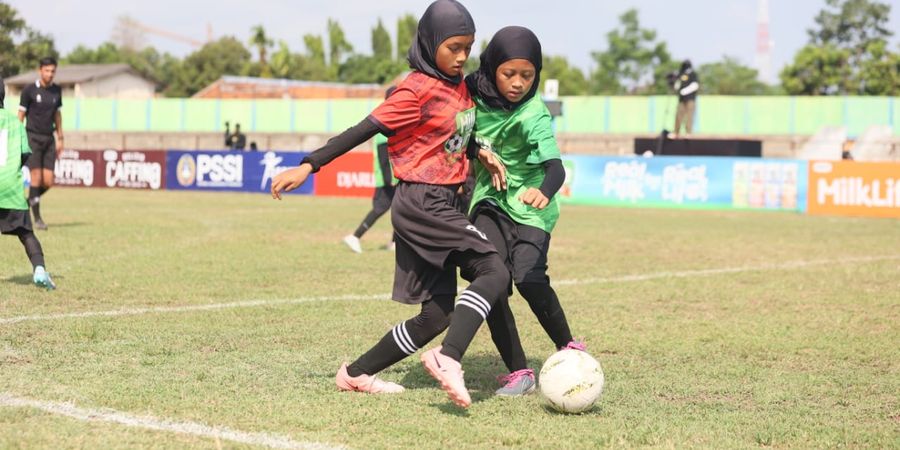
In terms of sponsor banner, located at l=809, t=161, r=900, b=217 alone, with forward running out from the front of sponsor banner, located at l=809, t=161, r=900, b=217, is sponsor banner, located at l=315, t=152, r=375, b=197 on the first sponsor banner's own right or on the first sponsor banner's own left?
on the first sponsor banner's own right

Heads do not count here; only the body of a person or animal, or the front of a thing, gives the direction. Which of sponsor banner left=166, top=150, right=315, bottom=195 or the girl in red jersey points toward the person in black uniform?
the sponsor banner

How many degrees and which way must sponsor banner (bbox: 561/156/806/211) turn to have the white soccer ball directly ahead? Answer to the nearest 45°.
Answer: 0° — it already faces it

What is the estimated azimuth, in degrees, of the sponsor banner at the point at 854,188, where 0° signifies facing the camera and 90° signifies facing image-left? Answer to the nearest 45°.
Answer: approximately 0°

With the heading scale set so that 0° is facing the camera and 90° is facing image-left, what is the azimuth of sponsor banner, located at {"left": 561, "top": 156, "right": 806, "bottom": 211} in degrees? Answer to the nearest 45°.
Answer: approximately 0°

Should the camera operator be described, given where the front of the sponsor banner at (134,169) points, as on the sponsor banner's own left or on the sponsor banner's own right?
on the sponsor banner's own left

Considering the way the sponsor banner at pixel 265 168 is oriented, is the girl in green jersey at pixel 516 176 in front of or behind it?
in front

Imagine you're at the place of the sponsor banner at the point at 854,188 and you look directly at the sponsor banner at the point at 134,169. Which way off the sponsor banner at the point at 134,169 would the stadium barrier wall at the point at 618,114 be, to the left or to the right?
right

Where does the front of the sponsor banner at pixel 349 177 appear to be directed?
toward the camera

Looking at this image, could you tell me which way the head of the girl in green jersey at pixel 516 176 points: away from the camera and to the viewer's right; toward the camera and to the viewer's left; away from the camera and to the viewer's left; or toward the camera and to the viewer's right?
toward the camera and to the viewer's left

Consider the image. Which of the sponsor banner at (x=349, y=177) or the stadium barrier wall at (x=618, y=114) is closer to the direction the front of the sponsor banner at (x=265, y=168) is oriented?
the sponsor banner

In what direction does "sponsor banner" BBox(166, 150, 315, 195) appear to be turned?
toward the camera

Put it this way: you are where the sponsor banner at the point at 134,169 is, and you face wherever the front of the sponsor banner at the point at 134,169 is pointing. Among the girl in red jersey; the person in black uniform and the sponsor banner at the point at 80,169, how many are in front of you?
2

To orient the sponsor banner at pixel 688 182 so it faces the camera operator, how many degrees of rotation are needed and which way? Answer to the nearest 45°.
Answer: approximately 180°

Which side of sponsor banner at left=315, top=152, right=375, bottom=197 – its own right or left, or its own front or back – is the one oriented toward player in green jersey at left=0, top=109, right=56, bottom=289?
front

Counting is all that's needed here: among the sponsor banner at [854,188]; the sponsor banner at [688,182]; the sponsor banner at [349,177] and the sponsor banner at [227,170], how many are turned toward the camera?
4

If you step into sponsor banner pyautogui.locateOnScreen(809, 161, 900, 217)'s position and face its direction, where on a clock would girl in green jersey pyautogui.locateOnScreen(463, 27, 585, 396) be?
The girl in green jersey is roughly at 12 o'clock from the sponsor banner.
